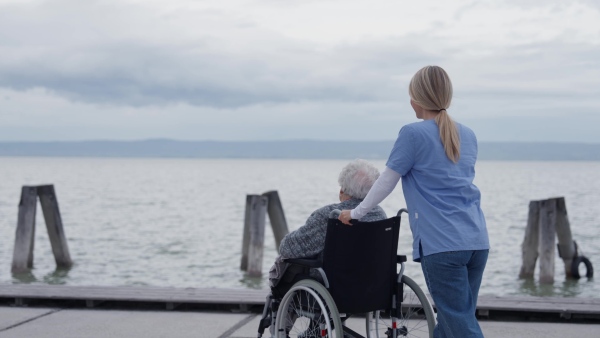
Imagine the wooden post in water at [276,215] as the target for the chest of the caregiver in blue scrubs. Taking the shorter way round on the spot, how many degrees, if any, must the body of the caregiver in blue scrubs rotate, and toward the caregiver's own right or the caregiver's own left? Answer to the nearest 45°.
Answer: approximately 45° to the caregiver's own right

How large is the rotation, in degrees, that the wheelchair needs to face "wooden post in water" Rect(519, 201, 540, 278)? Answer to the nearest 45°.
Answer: approximately 45° to its right

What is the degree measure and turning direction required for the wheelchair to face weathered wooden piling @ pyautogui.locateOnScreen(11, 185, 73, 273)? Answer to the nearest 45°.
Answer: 0° — it already faces it

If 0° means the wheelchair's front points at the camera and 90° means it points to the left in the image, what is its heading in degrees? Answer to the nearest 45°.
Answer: approximately 135°

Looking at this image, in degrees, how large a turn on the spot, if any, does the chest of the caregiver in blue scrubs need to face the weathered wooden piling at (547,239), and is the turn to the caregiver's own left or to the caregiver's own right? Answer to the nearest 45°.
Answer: approximately 45° to the caregiver's own right

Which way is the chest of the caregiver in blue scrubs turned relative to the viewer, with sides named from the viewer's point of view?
facing away from the viewer and to the left of the viewer

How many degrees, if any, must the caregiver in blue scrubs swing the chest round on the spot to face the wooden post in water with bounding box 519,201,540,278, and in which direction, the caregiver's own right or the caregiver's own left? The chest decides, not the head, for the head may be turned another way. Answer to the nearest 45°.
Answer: approximately 45° to the caregiver's own right
